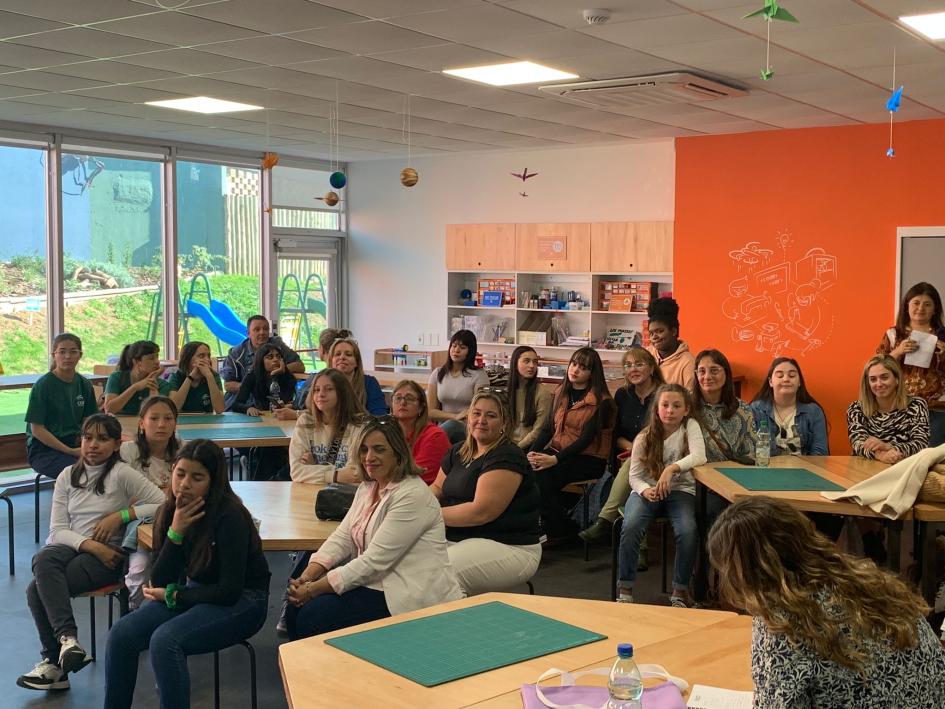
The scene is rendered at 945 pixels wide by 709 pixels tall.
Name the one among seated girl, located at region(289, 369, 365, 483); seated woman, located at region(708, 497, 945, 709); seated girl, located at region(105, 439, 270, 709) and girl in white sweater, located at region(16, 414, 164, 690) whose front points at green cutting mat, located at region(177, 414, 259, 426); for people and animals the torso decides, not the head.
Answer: the seated woman

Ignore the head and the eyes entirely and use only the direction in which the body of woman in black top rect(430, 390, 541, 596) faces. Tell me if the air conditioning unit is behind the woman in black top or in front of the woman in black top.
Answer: behind

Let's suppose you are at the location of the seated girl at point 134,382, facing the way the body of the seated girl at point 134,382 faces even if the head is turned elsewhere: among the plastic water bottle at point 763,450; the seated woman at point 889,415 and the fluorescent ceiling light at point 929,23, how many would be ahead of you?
3

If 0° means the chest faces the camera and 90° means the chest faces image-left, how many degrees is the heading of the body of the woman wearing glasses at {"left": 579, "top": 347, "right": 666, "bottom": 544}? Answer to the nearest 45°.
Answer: approximately 45°

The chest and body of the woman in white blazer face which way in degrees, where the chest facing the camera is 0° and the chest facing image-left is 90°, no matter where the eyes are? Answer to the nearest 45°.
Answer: approximately 45°

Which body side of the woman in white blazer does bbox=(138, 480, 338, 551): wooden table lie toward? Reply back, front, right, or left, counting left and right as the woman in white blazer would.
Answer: right

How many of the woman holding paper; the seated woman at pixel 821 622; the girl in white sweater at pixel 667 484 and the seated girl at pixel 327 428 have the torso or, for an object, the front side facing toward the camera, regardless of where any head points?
3

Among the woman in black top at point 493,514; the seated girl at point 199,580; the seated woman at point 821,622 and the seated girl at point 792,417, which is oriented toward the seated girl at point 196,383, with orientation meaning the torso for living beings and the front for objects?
the seated woman

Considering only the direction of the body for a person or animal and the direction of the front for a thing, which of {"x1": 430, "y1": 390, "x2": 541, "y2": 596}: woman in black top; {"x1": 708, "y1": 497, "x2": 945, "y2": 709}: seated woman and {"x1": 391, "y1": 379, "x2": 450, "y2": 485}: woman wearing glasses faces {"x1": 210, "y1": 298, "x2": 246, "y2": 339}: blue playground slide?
the seated woman

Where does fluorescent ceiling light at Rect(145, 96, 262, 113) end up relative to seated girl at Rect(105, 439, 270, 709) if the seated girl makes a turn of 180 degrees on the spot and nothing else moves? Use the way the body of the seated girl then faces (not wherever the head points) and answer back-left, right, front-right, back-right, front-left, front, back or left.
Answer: front-left

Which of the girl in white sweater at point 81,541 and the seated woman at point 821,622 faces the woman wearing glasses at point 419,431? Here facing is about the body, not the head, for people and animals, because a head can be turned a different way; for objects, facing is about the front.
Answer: the seated woman
